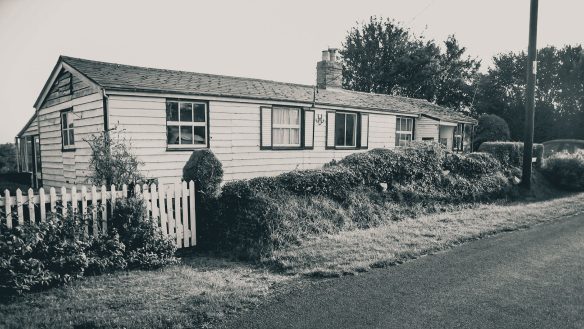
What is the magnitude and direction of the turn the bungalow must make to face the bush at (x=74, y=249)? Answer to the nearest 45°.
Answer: approximately 45° to its right

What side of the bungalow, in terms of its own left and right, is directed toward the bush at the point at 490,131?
left

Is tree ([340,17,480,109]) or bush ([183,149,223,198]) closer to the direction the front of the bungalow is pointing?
the bush

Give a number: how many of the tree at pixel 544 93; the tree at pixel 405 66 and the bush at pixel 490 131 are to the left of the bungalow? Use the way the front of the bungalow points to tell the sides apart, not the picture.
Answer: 3

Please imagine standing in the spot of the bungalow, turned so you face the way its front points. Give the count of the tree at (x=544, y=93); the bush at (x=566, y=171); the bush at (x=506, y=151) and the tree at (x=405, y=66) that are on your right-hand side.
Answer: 0

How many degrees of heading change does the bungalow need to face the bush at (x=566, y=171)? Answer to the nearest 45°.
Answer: approximately 45° to its left

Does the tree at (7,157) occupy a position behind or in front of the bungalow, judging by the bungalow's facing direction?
behind

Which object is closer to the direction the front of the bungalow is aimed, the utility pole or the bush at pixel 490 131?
the utility pole

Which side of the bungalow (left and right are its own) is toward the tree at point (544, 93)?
left

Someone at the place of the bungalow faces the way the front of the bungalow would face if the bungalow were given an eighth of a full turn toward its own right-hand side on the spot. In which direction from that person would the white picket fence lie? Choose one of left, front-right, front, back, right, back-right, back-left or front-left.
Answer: front

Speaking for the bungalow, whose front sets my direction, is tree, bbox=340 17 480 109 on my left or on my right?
on my left

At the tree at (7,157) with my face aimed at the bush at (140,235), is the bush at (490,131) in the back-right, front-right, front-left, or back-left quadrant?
front-left

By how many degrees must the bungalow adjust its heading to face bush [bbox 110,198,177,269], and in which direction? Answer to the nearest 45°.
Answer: approximately 45° to its right

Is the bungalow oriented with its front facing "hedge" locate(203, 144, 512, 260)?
yes

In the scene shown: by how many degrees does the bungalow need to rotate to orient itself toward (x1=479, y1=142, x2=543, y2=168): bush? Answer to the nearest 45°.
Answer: approximately 45° to its left

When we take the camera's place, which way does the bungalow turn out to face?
facing the viewer and to the right of the viewer
